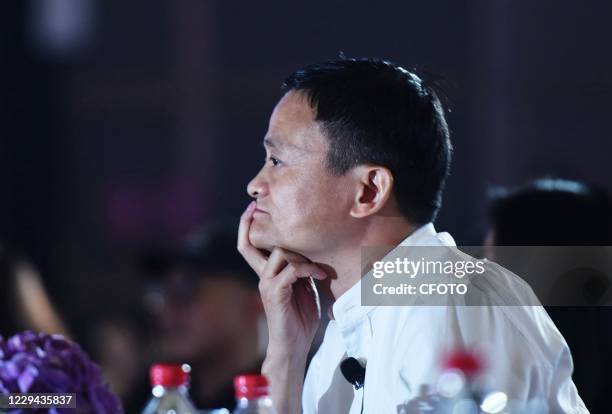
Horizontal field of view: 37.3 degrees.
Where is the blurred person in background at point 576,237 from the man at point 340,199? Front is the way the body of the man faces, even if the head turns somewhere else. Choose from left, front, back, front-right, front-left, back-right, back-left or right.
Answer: back-right

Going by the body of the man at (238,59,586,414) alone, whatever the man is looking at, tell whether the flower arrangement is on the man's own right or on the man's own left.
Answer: on the man's own left

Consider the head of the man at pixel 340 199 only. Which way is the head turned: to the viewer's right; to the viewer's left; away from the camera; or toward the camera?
to the viewer's left

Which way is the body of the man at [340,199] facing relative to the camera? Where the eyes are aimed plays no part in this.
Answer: to the viewer's left
